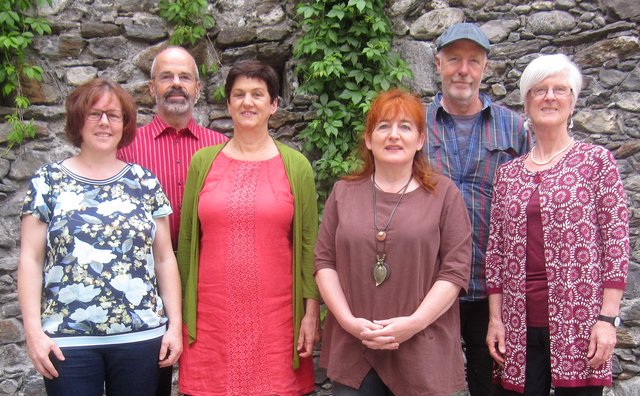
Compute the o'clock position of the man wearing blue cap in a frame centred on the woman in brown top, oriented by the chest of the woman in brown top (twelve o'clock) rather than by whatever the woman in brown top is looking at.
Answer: The man wearing blue cap is roughly at 7 o'clock from the woman in brown top.

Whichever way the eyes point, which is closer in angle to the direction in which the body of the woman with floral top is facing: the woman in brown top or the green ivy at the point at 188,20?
the woman in brown top

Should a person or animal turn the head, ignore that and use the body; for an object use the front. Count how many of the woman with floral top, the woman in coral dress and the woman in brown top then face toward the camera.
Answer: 3

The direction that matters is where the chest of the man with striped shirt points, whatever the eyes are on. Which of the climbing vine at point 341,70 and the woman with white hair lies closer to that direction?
the woman with white hair

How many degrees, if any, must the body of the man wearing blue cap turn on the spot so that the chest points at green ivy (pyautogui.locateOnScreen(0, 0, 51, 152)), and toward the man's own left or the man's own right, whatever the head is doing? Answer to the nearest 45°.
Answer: approximately 90° to the man's own right

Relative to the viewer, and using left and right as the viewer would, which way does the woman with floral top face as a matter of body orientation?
facing the viewer

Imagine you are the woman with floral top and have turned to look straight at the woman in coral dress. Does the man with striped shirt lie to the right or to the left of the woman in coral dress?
left

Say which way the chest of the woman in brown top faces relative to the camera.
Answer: toward the camera

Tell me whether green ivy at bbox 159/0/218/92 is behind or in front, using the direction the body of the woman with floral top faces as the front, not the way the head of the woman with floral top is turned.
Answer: behind

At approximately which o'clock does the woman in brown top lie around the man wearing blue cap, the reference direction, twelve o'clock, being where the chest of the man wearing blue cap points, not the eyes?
The woman in brown top is roughly at 1 o'clock from the man wearing blue cap.

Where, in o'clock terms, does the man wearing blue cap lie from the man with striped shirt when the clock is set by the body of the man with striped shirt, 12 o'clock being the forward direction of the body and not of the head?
The man wearing blue cap is roughly at 10 o'clock from the man with striped shirt.

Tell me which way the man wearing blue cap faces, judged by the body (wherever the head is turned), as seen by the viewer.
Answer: toward the camera

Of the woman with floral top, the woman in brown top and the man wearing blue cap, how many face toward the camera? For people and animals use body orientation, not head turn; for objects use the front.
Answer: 3

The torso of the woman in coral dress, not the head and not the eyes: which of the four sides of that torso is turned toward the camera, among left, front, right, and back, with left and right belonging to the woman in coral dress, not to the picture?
front

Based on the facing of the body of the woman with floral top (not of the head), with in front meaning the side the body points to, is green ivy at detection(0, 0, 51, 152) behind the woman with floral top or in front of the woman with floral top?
behind
